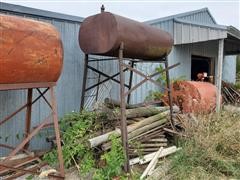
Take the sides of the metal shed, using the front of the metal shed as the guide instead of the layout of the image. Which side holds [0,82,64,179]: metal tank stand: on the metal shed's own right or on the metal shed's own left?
on the metal shed's own right

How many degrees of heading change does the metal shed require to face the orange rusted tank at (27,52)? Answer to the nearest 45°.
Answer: approximately 45° to its right

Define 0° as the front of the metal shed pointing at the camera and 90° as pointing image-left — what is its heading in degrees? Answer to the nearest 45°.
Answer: approximately 315°

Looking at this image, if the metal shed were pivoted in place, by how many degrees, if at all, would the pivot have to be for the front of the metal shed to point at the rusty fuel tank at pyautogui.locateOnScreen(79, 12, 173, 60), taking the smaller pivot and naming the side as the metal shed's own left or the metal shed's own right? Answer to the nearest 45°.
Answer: approximately 45° to the metal shed's own right
